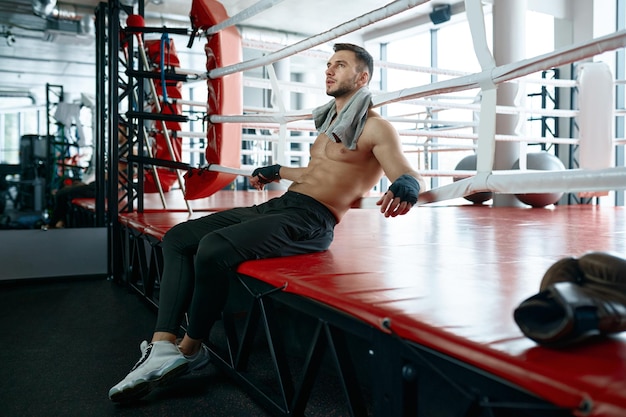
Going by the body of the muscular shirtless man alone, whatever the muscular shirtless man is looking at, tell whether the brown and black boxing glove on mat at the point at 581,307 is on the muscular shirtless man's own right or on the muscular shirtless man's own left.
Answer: on the muscular shirtless man's own left

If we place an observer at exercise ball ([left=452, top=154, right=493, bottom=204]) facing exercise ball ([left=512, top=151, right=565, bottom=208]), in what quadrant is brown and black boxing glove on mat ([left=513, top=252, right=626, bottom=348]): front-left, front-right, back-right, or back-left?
front-right

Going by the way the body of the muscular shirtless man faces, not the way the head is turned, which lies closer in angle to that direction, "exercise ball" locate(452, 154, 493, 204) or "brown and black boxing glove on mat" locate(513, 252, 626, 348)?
the brown and black boxing glove on mat

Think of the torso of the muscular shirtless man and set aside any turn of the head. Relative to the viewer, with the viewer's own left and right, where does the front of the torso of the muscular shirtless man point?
facing the viewer and to the left of the viewer

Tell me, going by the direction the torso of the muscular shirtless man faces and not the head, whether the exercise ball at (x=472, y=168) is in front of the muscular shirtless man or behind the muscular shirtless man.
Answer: behind

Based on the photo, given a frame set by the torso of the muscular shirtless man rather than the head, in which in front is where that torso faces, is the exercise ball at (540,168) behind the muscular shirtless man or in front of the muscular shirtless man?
behind
